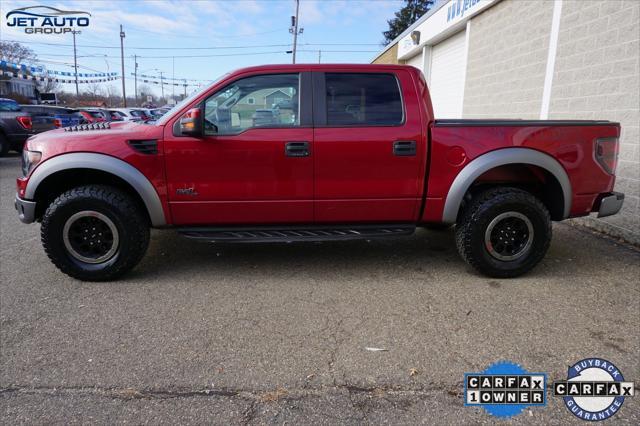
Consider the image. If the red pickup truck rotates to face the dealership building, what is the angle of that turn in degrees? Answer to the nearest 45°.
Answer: approximately 135° to its right

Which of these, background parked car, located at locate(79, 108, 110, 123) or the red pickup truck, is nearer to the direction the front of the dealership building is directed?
the red pickup truck

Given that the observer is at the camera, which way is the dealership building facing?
facing the viewer and to the left of the viewer

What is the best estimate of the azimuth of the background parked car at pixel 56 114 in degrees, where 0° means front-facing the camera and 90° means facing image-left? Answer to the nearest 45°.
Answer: approximately 135°

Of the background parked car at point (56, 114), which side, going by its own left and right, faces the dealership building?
back

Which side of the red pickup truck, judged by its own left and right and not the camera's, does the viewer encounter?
left

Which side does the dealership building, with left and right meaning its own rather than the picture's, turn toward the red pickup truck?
front

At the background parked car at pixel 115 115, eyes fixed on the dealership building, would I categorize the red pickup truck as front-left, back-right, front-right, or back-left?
front-right

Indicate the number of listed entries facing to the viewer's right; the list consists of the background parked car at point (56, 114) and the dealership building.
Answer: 0

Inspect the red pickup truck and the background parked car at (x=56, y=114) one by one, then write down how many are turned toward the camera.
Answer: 0
